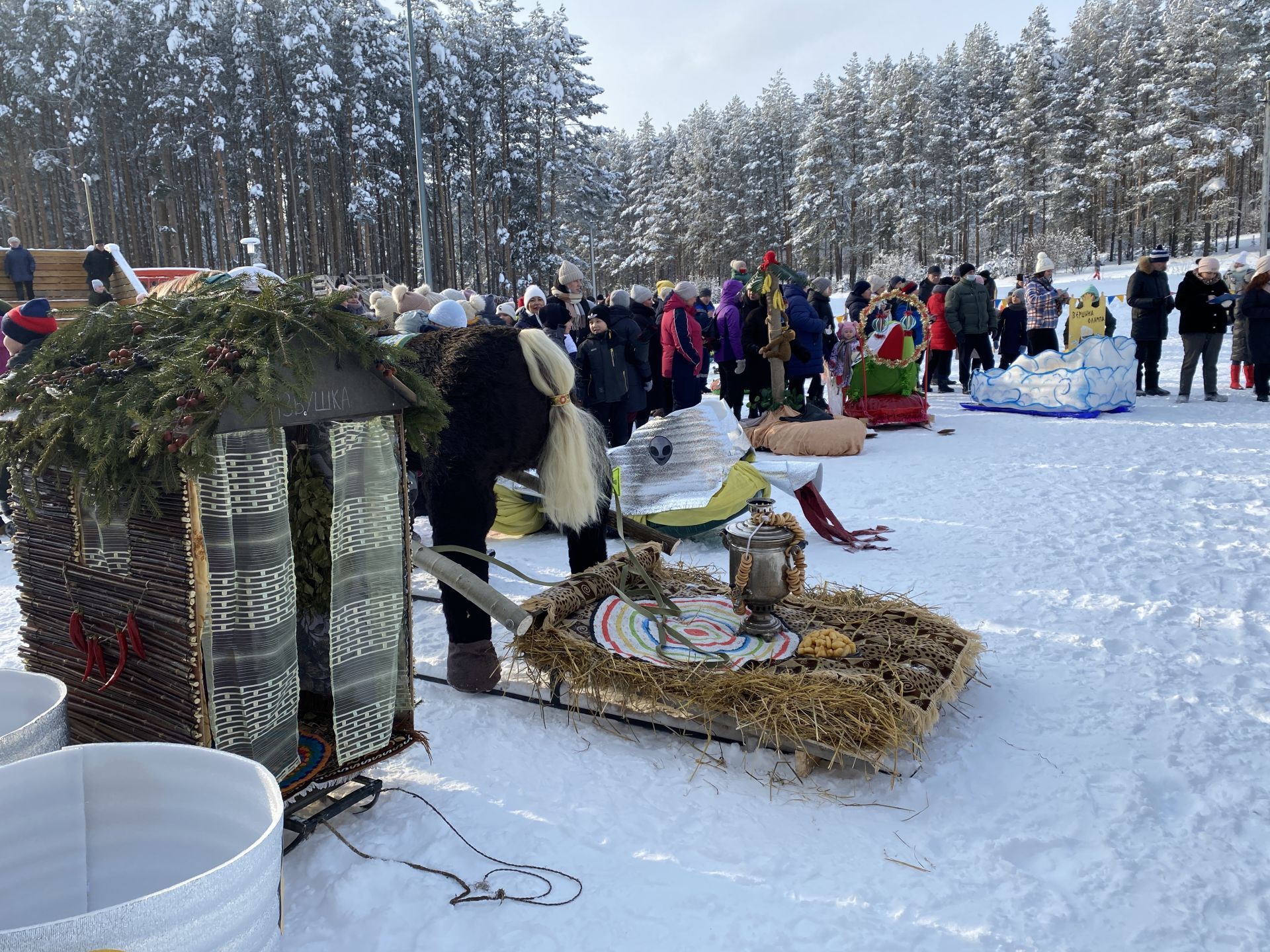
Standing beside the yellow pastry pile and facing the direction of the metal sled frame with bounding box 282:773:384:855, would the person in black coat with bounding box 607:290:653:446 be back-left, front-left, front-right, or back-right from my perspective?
back-right

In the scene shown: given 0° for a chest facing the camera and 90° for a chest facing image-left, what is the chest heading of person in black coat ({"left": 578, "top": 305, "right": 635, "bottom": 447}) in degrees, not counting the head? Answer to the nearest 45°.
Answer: approximately 0°

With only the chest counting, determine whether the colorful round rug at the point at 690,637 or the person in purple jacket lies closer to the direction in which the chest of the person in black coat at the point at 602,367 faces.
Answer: the colorful round rug

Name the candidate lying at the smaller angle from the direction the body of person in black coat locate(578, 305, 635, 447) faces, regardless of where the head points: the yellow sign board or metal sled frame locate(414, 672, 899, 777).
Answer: the metal sled frame

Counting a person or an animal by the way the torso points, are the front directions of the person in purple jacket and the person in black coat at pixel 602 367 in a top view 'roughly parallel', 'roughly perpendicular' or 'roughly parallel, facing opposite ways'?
roughly perpendicular
